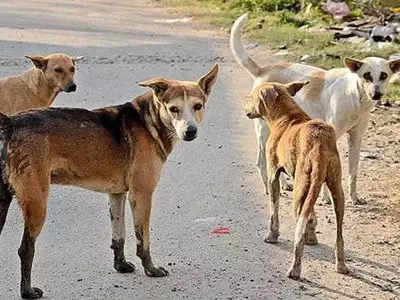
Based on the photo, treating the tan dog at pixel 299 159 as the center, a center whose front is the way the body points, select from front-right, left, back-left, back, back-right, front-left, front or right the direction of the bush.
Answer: front-right

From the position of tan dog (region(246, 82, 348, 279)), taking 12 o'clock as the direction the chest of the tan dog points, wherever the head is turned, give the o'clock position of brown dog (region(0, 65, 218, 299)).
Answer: The brown dog is roughly at 10 o'clock from the tan dog.

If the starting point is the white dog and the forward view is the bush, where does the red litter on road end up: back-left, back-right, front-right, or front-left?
back-left

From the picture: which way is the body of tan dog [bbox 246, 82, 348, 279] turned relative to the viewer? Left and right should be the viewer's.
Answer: facing away from the viewer and to the left of the viewer

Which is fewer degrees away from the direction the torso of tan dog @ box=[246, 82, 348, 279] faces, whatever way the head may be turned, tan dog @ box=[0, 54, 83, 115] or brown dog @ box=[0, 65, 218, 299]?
the tan dog

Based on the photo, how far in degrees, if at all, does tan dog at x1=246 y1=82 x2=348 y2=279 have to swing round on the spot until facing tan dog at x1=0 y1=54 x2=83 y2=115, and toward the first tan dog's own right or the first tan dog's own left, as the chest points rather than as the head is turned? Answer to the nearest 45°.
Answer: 0° — it already faces it
